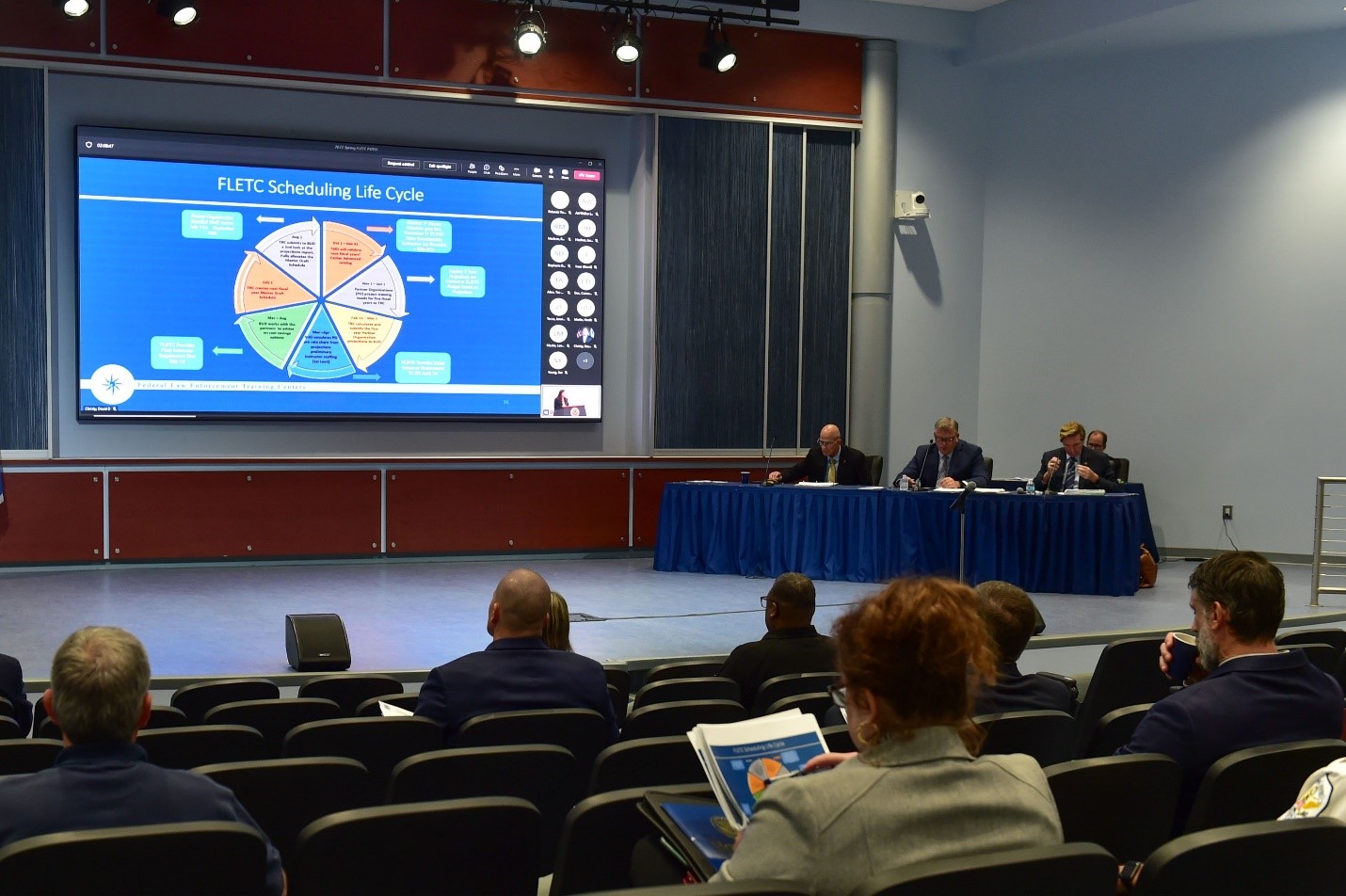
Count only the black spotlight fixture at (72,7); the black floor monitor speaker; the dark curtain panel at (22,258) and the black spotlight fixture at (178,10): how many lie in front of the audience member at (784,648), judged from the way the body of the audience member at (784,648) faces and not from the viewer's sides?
4

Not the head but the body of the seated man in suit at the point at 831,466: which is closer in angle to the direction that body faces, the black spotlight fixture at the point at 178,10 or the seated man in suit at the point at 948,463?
the black spotlight fixture

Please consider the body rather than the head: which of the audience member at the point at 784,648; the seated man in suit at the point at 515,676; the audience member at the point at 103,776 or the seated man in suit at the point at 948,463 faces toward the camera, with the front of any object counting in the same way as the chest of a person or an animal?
the seated man in suit at the point at 948,463

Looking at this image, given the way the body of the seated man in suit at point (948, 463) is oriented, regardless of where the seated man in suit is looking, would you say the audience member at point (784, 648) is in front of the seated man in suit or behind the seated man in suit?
in front

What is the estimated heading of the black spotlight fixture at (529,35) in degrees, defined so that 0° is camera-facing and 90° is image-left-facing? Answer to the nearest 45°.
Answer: approximately 0°

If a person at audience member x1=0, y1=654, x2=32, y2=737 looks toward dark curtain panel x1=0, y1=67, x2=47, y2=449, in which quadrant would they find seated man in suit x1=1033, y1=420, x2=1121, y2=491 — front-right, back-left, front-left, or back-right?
front-right

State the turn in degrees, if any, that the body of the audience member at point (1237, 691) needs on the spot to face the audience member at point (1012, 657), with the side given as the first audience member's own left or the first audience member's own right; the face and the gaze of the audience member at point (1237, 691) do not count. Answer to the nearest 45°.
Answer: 0° — they already face them

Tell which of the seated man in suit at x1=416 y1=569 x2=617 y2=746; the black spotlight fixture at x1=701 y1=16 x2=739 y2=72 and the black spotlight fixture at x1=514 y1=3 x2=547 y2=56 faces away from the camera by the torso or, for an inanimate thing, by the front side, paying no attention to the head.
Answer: the seated man in suit

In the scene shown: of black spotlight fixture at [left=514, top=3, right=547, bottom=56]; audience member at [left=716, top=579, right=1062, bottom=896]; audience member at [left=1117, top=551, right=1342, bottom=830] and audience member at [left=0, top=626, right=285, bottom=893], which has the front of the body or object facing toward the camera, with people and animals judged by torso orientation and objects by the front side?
the black spotlight fixture

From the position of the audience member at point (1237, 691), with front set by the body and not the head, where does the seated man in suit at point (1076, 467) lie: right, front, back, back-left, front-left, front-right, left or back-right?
front-right

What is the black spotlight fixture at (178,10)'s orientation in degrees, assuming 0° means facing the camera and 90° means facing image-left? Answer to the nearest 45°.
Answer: approximately 315°

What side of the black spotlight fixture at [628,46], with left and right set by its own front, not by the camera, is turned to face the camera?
front

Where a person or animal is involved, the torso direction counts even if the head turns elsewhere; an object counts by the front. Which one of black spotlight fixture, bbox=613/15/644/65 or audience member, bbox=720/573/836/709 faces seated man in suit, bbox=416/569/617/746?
the black spotlight fixture

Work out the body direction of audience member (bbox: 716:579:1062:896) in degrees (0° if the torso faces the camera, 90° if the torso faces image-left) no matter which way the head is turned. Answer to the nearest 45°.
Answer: approximately 135°

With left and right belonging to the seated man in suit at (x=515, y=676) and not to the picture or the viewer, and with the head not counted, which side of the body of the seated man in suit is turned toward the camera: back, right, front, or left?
back

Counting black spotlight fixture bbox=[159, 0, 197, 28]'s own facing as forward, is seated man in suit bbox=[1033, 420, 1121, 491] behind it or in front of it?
in front

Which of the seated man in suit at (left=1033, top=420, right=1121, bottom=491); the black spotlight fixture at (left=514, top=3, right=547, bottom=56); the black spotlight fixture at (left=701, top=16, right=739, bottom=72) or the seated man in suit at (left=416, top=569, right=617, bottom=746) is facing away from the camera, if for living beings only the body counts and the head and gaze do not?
the seated man in suit at (left=416, top=569, right=617, bottom=746)

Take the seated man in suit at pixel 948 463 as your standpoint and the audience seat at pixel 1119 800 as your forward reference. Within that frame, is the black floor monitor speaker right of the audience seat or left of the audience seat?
right

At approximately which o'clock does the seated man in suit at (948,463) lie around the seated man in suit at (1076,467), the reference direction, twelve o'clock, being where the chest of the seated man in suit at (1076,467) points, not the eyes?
the seated man in suit at (948,463) is roughly at 2 o'clock from the seated man in suit at (1076,467).

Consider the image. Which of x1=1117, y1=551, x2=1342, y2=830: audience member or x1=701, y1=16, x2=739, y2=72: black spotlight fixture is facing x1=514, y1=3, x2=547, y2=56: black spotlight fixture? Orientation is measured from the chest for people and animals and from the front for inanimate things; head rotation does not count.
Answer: the audience member
